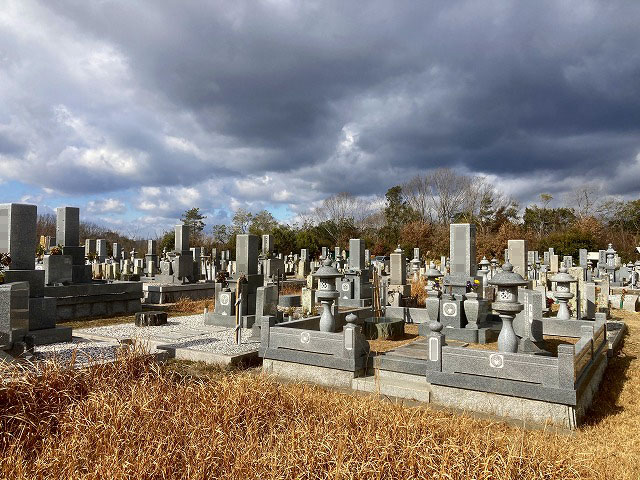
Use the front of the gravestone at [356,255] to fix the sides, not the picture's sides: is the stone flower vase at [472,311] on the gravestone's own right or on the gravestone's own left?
on the gravestone's own left

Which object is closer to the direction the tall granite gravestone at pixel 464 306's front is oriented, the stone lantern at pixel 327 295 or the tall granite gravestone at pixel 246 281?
the stone lantern

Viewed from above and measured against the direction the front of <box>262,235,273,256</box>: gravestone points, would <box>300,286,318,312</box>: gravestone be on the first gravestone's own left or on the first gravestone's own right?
on the first gravestone's own left

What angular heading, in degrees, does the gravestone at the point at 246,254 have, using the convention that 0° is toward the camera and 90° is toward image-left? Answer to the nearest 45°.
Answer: approximately 45°

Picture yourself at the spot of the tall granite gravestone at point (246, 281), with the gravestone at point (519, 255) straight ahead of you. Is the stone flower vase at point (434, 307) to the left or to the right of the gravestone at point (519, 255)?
right

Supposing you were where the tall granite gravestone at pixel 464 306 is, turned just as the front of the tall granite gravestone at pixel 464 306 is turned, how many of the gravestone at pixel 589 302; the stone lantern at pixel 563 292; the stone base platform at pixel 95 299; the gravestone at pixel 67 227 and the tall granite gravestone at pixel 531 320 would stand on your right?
2

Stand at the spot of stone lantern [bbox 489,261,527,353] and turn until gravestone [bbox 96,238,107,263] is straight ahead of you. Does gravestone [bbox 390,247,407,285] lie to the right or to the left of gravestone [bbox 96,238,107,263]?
right

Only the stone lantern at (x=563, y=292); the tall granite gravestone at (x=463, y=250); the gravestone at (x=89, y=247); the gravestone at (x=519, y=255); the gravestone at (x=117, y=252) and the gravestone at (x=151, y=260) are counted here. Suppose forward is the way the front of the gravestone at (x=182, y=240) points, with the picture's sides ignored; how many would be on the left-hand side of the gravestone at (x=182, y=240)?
3

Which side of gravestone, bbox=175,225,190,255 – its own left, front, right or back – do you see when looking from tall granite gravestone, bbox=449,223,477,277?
left

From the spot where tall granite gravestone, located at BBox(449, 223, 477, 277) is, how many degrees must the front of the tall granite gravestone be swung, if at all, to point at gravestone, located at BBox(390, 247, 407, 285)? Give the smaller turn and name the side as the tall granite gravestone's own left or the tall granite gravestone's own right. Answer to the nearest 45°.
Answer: approximately 135° to the tall granite gravestone's own right

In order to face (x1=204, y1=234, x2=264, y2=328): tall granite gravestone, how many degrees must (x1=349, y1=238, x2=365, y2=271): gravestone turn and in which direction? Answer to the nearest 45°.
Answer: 0° — it already faces it

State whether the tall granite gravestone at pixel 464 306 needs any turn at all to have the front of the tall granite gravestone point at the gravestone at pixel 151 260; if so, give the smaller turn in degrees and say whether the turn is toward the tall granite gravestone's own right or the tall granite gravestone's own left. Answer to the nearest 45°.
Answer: approximately 135° to the tall granite gravestone's own right

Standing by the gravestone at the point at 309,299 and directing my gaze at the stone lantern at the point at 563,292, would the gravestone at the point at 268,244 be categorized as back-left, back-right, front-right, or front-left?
back-left

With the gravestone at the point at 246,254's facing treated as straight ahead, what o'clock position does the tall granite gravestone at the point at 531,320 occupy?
The tall granite gravestone is roughly at 9 o'clock from the gravestone.
